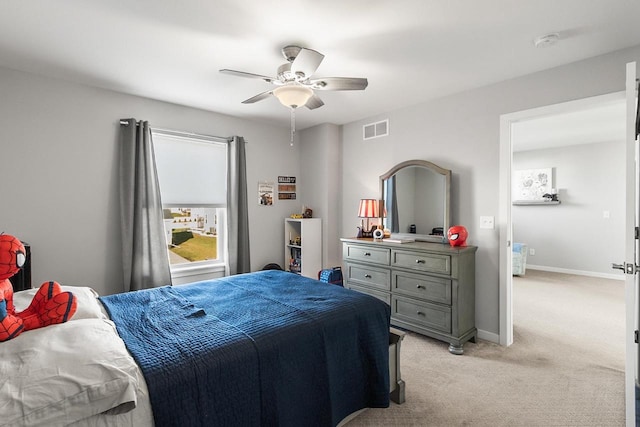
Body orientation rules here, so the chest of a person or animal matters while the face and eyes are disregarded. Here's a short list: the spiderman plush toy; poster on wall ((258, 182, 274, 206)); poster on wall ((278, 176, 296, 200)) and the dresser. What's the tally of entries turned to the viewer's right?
1

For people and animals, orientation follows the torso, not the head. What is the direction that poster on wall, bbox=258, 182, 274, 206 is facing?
toward the camera

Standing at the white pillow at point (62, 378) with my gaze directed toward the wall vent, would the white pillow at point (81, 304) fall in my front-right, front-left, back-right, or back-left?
front-left

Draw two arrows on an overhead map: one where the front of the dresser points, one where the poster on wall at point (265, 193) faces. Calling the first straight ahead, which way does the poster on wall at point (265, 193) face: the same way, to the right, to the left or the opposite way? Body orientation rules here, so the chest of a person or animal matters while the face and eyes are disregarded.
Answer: to the left

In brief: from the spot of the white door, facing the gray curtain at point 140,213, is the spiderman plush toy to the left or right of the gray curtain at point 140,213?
left

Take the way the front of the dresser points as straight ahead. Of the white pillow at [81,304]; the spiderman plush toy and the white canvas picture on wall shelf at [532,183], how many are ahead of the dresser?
2

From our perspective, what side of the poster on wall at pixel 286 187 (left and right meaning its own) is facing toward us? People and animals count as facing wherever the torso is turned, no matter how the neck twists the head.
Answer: front

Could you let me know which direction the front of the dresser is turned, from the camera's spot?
facing the viewer and to the left of the viewer

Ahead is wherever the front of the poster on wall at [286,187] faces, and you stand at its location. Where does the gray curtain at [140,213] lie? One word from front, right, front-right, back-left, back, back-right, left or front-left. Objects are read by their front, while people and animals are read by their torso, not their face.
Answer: front-right

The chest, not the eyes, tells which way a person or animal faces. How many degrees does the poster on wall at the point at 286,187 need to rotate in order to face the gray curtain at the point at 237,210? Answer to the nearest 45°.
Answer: approximately 45° to its right

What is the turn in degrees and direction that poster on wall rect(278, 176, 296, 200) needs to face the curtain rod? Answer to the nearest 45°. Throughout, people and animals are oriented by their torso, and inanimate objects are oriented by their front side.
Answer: approximately 45° to its right
